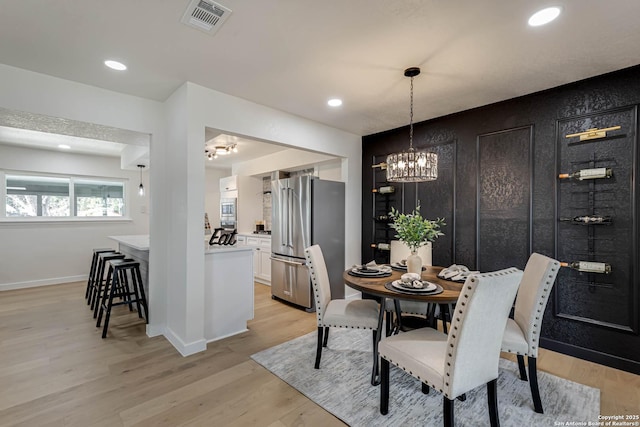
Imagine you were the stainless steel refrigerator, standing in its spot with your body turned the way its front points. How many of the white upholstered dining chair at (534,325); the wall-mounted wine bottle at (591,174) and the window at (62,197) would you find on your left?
2

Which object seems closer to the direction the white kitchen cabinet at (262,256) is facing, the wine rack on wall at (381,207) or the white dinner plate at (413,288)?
the white dinner plate

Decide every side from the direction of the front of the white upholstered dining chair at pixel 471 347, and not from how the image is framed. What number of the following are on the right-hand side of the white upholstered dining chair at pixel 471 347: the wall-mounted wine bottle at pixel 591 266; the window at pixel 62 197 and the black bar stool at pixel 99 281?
1

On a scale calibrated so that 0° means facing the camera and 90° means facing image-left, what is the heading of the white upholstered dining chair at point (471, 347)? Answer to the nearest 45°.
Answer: approximately 135°

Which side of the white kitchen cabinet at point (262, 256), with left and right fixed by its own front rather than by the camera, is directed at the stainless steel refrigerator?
left

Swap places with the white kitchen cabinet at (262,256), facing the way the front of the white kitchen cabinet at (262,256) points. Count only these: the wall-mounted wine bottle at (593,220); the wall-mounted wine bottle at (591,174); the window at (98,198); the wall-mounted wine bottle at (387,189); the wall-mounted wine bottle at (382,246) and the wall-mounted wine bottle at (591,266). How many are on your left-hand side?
5

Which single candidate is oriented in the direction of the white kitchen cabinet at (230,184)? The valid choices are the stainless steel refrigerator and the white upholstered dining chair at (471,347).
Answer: the white upholstered dining chair

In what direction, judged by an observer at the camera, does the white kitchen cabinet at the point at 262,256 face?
facing the viewer and to the left of the viewer

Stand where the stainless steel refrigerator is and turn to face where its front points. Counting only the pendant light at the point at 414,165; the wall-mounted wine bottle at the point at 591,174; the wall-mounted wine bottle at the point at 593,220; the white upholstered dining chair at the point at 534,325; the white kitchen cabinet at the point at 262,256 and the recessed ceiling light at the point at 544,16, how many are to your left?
5

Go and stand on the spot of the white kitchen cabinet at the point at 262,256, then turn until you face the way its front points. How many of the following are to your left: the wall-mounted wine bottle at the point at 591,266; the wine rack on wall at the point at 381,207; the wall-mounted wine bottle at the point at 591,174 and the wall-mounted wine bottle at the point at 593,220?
4

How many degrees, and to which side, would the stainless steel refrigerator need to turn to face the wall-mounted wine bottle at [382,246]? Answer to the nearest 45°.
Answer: approximately 135° to its left

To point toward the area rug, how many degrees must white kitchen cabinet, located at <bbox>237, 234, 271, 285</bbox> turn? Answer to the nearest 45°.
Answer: approximately 45° to its left

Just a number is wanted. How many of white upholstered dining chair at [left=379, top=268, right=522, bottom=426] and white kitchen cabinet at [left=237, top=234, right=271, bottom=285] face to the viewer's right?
0

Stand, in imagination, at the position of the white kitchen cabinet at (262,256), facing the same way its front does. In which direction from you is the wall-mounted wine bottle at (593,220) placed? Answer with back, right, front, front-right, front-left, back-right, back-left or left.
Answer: left

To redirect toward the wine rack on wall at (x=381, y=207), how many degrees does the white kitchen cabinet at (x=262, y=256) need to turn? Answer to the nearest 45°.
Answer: approximately 90° to its left

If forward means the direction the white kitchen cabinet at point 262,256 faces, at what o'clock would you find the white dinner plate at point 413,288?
The white dinner plate is roughly at 10 o'clock from the white kitchen cabinet.

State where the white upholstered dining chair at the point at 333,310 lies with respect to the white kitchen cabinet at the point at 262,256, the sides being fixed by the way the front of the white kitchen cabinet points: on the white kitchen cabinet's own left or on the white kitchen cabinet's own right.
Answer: on the white kitchen cabinet's own left
